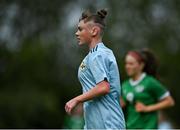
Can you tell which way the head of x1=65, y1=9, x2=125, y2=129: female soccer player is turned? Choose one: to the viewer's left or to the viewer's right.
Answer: to the viewer's left

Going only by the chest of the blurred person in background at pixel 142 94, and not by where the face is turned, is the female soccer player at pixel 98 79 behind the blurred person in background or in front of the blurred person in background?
in front

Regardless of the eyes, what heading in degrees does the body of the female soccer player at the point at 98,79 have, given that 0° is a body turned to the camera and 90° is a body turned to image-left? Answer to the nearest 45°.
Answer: approximately 90°

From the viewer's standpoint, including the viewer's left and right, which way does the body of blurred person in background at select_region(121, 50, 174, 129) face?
facing the viewer and to the left of the viewer

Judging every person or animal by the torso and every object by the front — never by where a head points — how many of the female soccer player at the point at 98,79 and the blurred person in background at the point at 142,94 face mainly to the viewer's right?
0

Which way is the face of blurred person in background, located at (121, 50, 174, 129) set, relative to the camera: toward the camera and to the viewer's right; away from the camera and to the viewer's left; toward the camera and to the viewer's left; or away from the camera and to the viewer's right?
toward the camera and to the viewer's left

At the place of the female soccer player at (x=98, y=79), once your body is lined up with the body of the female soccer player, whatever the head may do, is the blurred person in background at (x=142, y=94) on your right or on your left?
on your right
